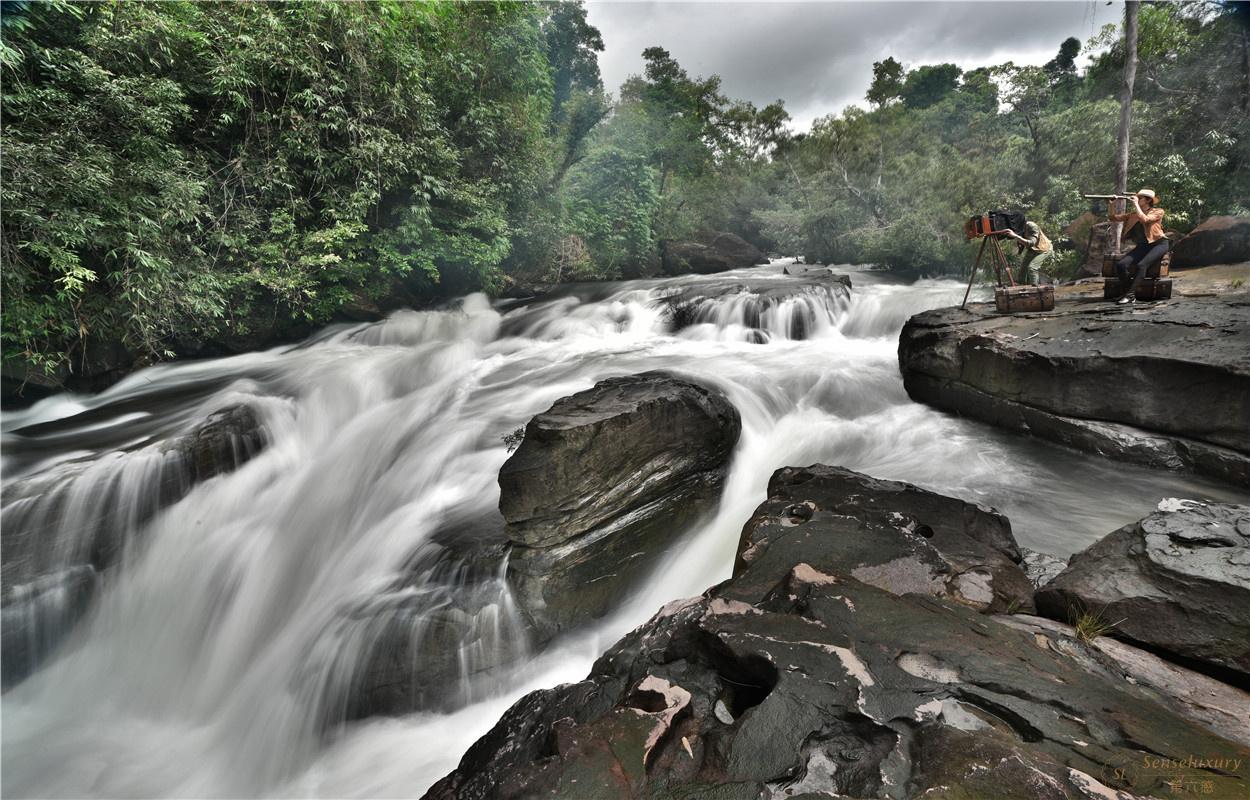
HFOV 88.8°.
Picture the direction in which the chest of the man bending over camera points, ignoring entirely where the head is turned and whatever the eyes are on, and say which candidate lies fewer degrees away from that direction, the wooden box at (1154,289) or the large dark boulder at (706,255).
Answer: the large dark boulder

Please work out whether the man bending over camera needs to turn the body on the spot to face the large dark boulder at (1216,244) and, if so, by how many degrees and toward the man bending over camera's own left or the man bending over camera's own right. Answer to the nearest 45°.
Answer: approximately 135° to the man bending over camera's own right

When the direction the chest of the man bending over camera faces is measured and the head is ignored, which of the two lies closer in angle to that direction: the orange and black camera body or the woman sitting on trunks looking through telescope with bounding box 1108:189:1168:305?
the orange and black camera body

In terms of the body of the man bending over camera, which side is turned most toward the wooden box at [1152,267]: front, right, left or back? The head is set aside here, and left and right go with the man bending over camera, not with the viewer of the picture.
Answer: back

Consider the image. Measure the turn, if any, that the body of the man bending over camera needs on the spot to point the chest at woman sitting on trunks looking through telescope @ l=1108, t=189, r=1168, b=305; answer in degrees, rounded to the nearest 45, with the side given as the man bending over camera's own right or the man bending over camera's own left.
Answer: approximately 135° to the man bending over camera's own left

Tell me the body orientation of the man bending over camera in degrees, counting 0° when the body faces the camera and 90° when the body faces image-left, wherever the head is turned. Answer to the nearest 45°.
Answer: approximately 90°

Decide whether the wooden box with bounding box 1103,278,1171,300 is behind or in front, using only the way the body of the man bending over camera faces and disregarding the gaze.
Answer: behind

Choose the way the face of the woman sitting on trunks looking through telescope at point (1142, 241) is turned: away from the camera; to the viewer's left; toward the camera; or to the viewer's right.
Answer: to the viewer's left

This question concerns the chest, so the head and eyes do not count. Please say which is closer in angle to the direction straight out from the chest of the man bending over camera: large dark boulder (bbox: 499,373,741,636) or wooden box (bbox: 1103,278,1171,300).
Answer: the large dark boulder

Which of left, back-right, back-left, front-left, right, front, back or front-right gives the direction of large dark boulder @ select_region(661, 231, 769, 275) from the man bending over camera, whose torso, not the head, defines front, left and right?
front-right

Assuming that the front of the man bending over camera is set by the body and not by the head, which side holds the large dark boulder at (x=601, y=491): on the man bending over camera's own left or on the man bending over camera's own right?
on the man bending over camera's own left
